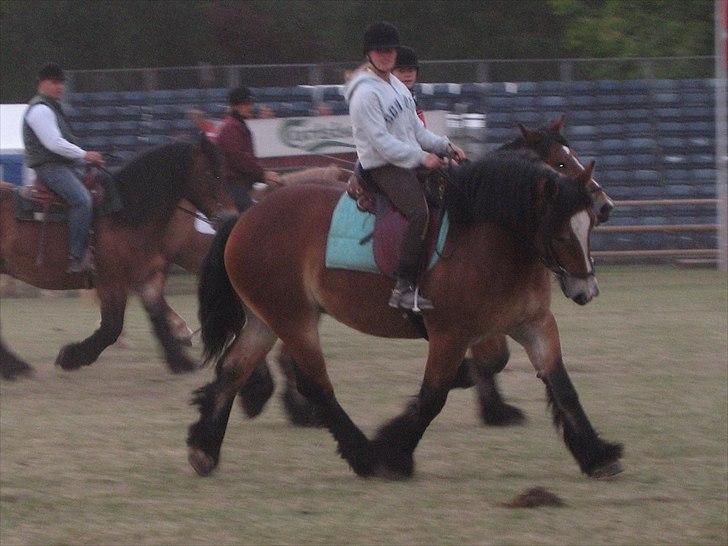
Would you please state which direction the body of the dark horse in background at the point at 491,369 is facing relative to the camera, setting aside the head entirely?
to the viewer's right

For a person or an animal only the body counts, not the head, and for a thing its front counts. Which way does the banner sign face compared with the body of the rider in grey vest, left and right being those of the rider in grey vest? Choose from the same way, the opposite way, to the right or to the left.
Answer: to the right

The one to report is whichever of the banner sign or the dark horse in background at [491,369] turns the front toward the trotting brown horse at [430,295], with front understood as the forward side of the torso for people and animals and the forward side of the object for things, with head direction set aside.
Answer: the banner sign

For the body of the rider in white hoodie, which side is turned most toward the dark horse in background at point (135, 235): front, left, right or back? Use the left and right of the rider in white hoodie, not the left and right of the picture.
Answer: back

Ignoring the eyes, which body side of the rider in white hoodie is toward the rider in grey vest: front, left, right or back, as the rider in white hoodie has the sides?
back

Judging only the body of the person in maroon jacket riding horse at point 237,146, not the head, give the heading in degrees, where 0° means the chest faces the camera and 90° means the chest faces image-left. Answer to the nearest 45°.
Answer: approximately 270°

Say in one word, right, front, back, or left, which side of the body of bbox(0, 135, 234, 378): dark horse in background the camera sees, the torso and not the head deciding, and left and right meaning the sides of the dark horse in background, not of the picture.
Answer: right
